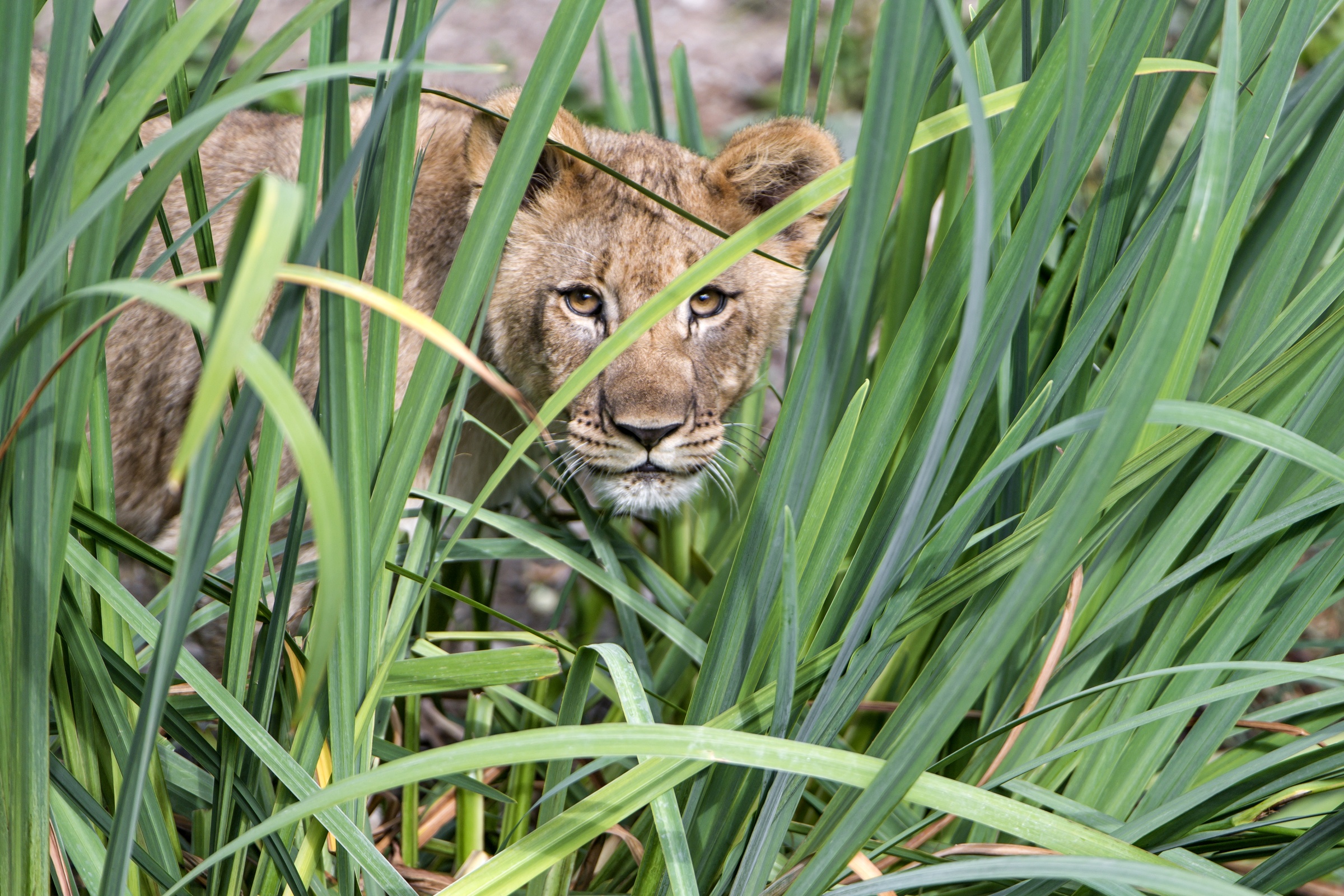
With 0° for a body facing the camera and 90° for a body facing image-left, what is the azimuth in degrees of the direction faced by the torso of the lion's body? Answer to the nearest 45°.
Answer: approximately 315°
